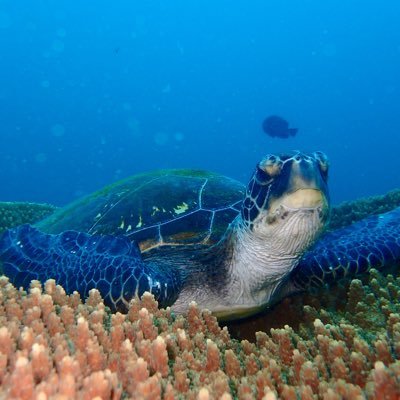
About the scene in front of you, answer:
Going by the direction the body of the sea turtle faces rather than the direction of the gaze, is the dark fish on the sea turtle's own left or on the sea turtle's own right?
on the sea turtle's own left

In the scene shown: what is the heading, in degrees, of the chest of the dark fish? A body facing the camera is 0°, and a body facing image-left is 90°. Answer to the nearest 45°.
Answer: approximately 90°

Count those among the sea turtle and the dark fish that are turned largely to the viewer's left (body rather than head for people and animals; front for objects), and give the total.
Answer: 1

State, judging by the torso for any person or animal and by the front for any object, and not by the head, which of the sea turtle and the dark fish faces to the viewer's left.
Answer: the dark fish

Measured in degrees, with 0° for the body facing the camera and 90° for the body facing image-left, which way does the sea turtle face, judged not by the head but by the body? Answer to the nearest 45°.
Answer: approximately 315°

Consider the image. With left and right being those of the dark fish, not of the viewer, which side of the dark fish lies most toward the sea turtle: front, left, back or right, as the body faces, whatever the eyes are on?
left
